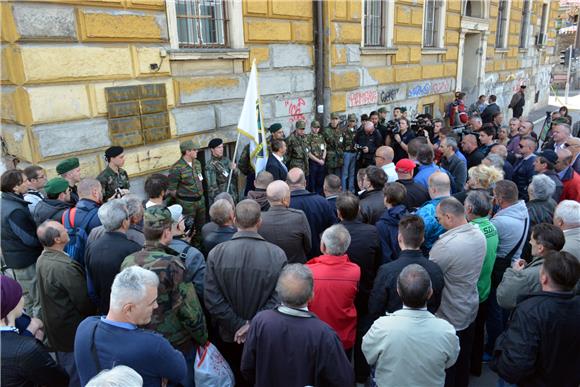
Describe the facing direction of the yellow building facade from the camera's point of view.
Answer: facing the viewer and to the right of the viewer

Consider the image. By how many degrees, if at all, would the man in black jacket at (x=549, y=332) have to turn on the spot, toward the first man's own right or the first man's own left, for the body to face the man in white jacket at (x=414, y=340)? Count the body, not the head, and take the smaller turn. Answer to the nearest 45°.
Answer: approximately 90° to the first man's own left

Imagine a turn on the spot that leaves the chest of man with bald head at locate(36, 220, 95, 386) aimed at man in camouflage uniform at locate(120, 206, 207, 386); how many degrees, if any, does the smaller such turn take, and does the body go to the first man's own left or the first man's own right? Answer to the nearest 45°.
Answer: approximately 90° to the first man's own right

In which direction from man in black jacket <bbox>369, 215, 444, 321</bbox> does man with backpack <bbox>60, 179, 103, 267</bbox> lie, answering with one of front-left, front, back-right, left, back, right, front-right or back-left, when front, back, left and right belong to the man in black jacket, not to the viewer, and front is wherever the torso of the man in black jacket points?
left

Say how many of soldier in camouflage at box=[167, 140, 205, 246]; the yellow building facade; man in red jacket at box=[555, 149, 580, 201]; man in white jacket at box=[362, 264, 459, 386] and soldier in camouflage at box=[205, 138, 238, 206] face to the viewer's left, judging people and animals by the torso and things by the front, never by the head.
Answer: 1

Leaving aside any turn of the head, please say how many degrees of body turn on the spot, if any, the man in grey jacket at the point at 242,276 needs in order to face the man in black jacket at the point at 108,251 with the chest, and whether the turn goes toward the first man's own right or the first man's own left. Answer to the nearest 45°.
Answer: approximately 90° to the first man's own left

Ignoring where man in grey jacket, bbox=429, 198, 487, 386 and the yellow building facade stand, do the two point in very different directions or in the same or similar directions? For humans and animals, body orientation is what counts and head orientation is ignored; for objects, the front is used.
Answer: very different directions

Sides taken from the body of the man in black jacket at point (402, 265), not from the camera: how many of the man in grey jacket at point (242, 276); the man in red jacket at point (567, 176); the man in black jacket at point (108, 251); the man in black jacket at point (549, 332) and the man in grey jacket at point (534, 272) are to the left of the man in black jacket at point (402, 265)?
2

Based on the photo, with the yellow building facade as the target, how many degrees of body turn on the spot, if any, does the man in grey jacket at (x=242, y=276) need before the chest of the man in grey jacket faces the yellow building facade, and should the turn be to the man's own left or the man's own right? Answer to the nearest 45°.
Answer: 0° — they already face it

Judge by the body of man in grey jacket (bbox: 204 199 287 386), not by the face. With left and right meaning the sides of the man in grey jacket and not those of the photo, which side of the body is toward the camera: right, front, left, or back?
back

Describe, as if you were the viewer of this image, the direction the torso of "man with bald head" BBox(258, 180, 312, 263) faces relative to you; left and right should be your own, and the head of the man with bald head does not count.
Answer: facing away from the viewer

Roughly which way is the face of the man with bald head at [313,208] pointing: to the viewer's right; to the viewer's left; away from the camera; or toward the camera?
away from the camera

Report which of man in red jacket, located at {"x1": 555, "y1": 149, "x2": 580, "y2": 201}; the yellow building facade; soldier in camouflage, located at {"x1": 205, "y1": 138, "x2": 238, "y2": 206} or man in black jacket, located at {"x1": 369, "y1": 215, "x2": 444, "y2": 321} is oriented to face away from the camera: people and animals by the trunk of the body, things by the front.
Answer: the man in black jacket

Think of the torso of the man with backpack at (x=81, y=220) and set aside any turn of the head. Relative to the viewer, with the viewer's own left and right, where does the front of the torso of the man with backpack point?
facing away from the viewer and to the right of the viewer

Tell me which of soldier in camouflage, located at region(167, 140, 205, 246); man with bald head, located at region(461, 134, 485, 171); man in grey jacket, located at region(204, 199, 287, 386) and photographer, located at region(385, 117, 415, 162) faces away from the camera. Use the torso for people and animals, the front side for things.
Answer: the man in grey jacket

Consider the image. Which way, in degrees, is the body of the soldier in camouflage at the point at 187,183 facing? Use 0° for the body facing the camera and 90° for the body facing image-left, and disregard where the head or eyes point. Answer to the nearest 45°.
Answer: approximately 315°

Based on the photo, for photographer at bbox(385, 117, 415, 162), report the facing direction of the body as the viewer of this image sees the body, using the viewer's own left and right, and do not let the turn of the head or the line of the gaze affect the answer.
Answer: facing the viewer and to the left of the viewer

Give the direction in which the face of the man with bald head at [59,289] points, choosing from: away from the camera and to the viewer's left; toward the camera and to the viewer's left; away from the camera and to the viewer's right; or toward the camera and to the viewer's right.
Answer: away from the camera and to the viewer's right

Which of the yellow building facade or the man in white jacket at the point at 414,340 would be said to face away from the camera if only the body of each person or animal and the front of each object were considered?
the man in white jacket

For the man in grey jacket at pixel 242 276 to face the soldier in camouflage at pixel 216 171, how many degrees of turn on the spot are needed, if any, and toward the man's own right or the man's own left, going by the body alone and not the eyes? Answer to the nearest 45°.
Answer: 0° — they already face them
